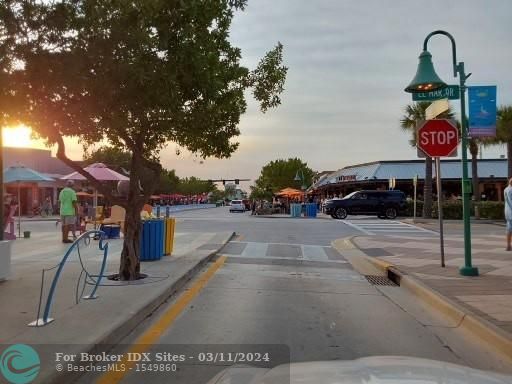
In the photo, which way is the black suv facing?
to the viewer's left

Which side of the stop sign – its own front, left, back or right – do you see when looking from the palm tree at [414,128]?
back

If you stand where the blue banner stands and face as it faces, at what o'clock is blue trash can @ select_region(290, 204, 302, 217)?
The blue trash can is roughly at 5 o'clock from the blue banner.

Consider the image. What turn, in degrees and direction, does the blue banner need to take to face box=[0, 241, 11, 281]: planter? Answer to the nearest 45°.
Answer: approximately 45° to its right

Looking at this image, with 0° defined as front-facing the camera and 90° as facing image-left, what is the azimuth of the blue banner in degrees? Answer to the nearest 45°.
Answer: approximately 0°

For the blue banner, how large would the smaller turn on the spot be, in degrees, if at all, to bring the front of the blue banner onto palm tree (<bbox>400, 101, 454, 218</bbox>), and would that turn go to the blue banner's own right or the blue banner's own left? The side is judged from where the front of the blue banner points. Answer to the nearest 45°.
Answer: approximately 180°

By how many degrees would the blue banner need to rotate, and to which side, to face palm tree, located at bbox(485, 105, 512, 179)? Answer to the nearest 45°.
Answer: approximately 180°

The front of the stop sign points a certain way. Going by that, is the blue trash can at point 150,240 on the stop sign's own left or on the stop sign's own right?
on the stop sign's own right

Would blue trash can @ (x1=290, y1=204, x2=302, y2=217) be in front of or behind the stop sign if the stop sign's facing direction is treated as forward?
behind

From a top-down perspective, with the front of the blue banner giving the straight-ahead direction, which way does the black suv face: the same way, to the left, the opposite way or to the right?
to the right
